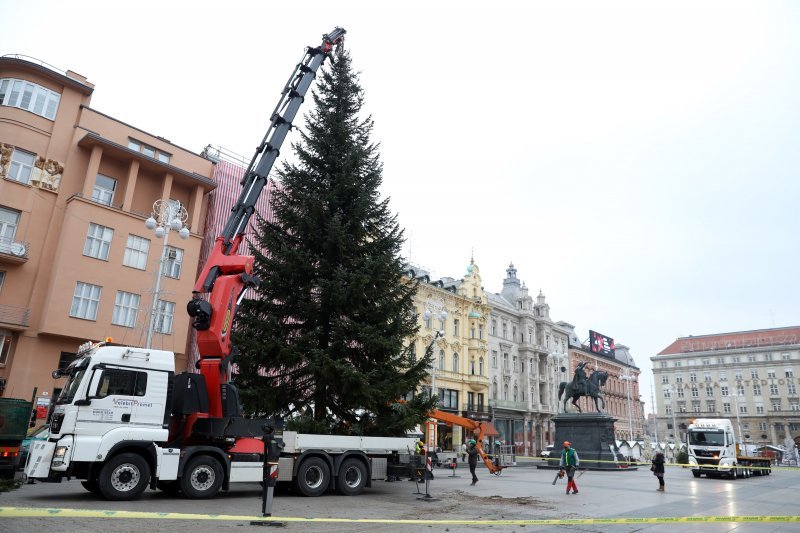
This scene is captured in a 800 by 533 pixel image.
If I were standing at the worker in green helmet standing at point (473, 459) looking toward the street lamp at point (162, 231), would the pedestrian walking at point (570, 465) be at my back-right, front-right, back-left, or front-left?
back-left

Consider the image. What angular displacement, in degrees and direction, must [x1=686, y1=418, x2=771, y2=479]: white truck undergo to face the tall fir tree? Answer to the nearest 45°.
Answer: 0° — it already faces it

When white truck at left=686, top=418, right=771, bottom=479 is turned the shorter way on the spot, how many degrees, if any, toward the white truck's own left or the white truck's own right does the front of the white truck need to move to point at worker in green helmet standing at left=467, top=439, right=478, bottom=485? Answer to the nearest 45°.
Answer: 0° — it already faces them

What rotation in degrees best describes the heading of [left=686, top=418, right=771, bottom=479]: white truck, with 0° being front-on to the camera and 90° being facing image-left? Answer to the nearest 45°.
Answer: approximately 45°
